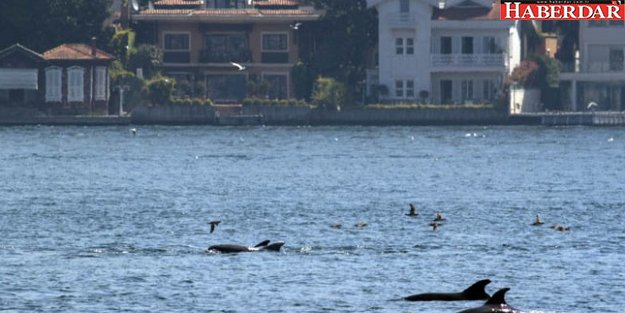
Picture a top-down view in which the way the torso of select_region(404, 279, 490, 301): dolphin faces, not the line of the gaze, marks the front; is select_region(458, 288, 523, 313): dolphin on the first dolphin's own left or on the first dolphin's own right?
on the first dolphin's own left

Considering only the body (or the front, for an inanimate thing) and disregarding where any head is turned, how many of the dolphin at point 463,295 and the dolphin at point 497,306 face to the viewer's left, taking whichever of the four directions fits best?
2

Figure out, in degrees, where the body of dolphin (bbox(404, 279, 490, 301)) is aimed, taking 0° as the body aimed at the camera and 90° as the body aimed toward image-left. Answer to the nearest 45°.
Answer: approximately 90°

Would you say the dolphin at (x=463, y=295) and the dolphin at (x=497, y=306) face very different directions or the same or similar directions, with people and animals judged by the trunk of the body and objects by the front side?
same or similar directions

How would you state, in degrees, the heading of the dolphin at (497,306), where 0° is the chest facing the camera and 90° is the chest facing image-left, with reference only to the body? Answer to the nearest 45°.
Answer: approximately 90°
